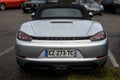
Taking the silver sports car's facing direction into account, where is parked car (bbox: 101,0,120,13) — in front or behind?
in front

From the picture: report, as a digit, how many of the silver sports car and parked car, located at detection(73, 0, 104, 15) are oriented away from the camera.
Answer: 1

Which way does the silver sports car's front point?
away from the camera

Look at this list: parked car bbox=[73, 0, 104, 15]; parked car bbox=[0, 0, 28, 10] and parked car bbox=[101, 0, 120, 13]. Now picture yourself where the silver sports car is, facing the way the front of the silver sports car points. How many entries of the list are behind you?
0

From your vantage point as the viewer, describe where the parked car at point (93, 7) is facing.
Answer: facing the viewer and to the right of the viewer

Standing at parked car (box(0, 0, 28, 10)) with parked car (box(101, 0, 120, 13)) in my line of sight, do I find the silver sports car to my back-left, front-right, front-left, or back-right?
front-right

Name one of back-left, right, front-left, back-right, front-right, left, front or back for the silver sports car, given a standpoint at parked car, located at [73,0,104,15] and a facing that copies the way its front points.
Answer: front-right

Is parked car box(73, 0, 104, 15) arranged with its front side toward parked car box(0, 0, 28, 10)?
no

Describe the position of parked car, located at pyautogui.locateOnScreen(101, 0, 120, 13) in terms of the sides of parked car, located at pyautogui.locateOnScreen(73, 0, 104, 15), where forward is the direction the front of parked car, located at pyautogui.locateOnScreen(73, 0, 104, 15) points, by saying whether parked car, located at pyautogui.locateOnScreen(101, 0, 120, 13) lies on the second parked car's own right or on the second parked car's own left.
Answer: on the second parked car's own left

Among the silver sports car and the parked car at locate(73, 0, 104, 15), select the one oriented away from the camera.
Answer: the silver sports car

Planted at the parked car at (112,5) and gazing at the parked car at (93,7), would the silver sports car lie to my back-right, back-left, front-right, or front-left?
front-left

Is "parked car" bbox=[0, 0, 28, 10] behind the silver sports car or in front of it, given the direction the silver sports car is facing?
in front
